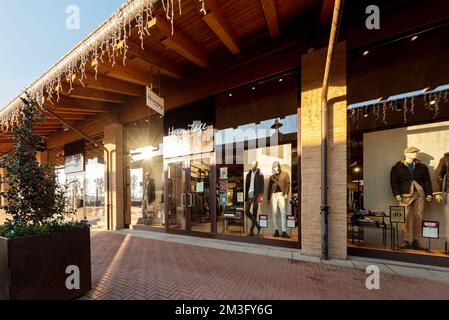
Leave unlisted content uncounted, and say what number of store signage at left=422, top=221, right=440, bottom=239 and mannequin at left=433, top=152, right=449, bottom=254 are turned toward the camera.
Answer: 2

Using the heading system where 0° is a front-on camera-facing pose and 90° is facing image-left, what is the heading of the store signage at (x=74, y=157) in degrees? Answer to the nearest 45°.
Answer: approximately 45°

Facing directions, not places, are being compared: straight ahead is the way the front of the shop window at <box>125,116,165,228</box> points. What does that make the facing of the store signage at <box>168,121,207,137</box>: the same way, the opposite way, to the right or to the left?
the same way

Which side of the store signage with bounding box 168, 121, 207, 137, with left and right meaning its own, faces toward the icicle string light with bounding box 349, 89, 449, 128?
left

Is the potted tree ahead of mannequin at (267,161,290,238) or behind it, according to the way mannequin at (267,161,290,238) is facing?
ahead

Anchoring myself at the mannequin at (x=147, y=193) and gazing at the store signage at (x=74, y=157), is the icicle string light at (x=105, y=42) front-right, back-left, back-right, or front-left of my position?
back-left

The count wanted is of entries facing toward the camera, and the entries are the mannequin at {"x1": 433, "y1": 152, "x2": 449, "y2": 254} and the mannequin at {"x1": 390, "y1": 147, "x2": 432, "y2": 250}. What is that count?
2

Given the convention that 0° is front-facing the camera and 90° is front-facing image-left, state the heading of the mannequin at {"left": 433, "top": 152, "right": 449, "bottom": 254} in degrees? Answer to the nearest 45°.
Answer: approximately 0°

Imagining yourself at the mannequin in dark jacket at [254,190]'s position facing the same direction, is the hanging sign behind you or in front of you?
in front

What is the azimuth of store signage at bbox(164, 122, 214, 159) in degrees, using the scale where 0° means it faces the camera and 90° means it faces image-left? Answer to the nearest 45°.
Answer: approximately 45°

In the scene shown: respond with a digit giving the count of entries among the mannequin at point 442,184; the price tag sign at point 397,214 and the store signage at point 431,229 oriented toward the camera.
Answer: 3

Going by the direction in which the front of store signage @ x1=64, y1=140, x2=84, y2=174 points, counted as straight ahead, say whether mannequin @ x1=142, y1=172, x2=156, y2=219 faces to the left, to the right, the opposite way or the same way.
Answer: the same way
